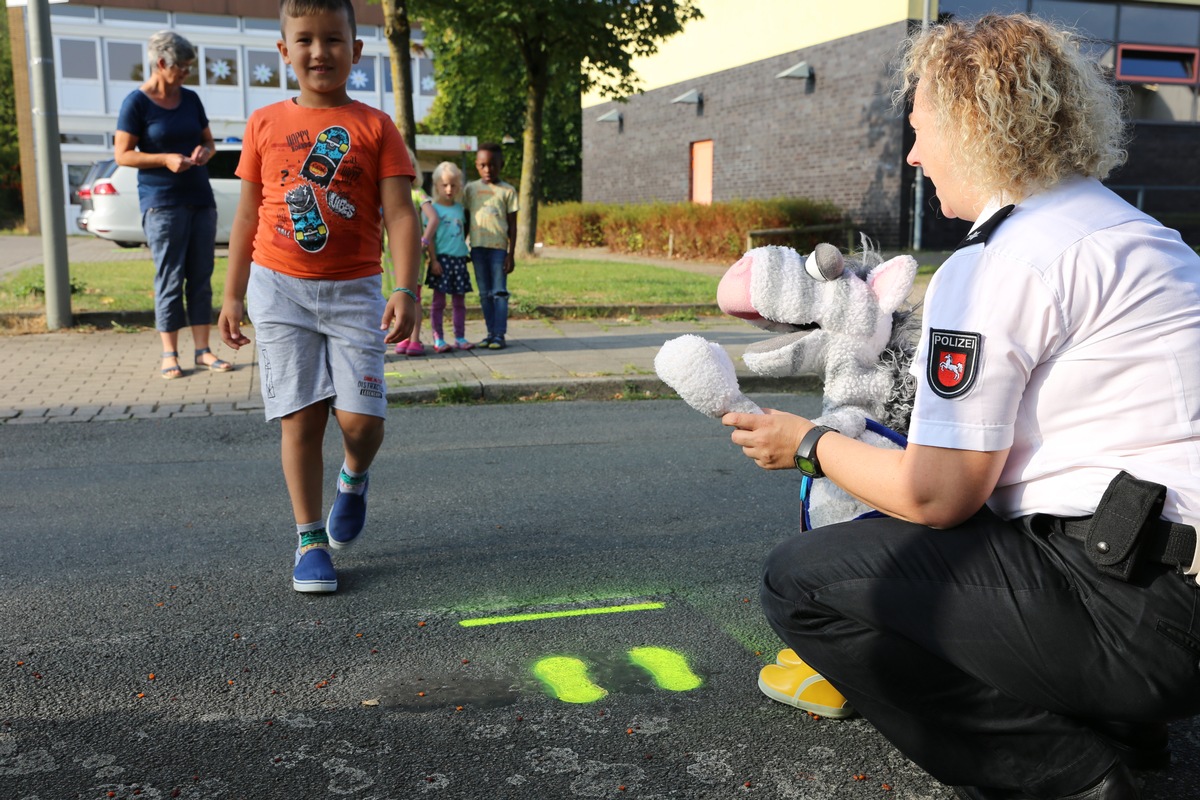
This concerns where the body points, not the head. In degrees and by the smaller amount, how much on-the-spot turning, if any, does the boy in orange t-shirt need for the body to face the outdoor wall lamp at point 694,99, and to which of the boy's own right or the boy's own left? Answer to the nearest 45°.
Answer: approximately 180°

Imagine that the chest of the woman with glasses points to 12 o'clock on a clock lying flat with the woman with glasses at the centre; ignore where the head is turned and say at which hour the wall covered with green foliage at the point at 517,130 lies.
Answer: The wall covered with green foliage is roughly at 8 o'clock from the woman with glasses.

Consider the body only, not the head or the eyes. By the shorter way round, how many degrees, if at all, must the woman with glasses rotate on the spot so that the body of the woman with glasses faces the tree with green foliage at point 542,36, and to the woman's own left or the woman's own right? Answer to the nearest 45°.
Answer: approximately 90° to the woman's own left

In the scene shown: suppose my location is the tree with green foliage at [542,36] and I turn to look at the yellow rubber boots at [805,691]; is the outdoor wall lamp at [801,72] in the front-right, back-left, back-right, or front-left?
back-left

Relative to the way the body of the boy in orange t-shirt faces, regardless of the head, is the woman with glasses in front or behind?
behind

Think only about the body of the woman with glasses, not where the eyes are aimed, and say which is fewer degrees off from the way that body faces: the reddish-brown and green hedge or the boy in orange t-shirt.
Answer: the boy in orange t-shirt

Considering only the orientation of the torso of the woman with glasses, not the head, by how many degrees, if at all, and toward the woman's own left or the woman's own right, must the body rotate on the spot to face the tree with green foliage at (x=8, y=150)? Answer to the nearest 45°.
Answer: approximately 135° to the woman's own left

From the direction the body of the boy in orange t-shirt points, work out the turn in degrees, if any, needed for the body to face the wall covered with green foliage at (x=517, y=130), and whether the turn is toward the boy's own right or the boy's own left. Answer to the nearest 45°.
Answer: approximately 180°

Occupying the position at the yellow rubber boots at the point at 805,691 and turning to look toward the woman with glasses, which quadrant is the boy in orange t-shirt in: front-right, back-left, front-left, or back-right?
front-left

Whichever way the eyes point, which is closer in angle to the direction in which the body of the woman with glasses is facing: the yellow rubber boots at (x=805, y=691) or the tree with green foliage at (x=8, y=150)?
the yellow rubber boots

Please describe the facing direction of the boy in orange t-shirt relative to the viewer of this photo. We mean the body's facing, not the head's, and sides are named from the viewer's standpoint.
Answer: facing the viewer

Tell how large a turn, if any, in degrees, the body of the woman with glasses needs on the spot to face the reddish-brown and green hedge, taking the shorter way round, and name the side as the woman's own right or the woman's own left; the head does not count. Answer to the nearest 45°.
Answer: approximately 90° to the woman's own left

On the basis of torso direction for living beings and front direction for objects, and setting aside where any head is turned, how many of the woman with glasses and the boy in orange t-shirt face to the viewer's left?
0

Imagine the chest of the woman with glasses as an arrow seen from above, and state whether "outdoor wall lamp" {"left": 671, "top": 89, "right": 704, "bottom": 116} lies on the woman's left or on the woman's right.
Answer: on the woman's left
